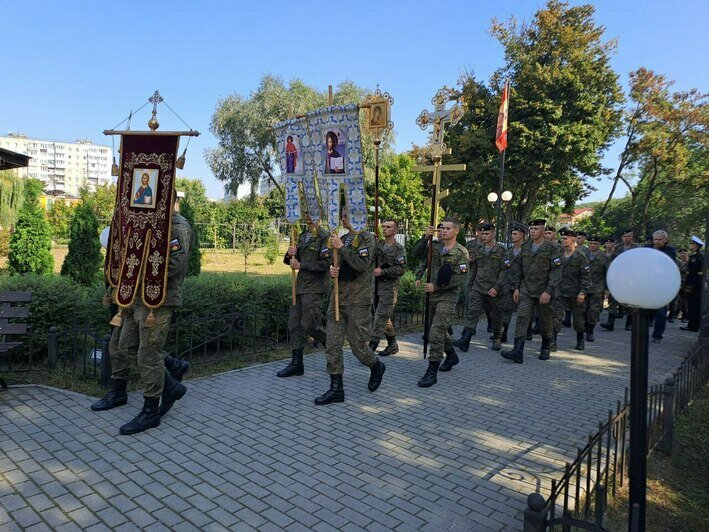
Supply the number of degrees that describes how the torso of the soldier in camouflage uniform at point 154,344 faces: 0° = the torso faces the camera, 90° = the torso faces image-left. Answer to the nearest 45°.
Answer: approximately 45°

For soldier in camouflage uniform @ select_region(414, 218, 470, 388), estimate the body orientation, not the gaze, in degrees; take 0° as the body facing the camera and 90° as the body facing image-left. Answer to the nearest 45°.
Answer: approximately 45°

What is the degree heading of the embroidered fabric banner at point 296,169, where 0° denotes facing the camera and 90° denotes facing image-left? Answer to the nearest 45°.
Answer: approximately 45°

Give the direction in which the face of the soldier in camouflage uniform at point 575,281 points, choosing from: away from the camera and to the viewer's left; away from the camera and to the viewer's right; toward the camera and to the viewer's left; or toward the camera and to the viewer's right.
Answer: toward the camera and to the viewer's left

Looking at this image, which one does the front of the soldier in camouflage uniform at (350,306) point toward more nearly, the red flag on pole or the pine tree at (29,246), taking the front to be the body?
the pine tree

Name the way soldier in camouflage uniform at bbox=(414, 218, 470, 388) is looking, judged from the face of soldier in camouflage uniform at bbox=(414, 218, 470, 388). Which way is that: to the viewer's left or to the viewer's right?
to the viewer's left

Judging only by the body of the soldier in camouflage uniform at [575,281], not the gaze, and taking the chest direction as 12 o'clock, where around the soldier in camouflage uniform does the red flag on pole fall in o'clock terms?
The red flag on pole is roughly at 4 o'clock from the soldier in camouflage uniform.

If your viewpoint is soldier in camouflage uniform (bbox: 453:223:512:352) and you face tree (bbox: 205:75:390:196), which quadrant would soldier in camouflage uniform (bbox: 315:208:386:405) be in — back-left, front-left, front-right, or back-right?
back-left

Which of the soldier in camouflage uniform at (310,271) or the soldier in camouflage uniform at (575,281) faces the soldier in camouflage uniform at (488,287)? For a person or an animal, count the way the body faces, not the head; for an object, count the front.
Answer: the soldier in camouflage uniform at (575,281)

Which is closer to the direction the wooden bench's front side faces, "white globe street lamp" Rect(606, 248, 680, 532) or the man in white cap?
the white globe street lamp

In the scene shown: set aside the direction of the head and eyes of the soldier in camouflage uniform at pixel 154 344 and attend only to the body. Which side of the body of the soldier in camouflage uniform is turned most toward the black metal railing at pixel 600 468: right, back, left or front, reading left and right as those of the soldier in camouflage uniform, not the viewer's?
left

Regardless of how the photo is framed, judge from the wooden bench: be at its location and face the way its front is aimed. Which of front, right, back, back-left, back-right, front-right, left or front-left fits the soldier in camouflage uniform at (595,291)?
left

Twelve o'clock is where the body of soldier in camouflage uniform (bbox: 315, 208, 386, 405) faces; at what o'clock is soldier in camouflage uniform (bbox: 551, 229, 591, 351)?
soldier in camouflage uniform (bbox: 551, 229, 591, 351) is roughly at 6 o'clock from soldier in camouflage uniform (bbox: 315, 208, 386, 405).
